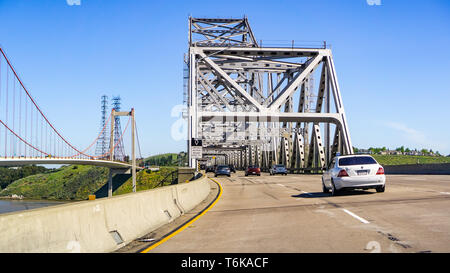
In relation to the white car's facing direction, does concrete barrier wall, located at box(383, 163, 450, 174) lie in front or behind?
in front

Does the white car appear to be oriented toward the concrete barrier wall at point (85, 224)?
no

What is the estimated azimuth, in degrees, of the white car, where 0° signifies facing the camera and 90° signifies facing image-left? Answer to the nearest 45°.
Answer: approximately 180°
